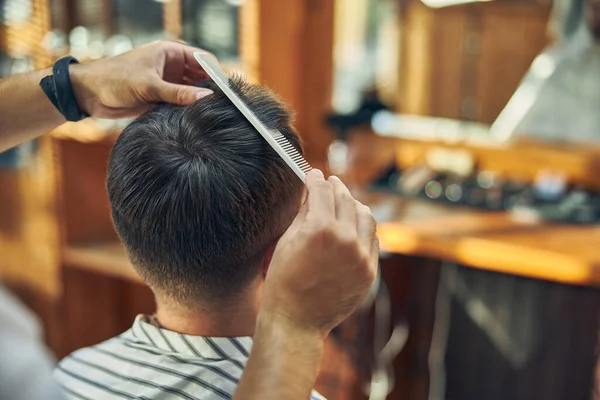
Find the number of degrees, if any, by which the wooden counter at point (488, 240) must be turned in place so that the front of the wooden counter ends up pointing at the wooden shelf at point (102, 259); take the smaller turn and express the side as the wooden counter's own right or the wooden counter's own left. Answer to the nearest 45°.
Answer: approximately 45° to the wooden counter's own right

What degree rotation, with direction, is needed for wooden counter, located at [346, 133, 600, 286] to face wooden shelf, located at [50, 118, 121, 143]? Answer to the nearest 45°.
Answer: approximately 45° to its right

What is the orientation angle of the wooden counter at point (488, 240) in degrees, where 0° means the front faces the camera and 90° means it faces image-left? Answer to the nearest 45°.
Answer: approximately 45°
